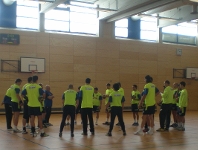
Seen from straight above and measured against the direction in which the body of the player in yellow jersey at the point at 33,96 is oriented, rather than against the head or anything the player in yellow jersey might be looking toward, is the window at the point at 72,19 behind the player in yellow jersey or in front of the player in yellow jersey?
in front

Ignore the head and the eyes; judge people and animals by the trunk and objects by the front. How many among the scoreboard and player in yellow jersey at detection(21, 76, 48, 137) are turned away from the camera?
1

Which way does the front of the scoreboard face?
toward the camera

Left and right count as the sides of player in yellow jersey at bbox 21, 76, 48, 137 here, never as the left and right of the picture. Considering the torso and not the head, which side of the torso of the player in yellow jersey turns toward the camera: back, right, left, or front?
back

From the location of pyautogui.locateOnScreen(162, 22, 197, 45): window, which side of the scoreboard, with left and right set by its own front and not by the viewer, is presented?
left

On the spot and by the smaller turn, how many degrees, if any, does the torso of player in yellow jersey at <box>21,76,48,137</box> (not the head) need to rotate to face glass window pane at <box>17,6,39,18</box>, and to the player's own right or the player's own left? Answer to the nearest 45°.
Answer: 0° — they already face it

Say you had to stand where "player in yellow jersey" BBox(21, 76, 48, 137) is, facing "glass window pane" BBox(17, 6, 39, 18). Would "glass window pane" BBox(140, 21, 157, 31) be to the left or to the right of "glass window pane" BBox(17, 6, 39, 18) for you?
right

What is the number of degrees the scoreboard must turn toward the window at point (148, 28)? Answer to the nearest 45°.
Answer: approximately 90° to its left

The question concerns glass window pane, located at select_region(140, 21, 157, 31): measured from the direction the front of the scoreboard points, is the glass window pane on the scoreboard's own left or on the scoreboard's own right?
on the scoreboard's own left

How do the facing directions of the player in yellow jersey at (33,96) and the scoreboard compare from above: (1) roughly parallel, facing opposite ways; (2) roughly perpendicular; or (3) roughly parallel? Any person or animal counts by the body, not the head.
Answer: roughly parallel, facing opposite ways

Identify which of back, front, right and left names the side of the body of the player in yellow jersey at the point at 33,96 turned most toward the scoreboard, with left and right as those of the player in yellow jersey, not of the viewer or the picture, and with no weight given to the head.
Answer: front

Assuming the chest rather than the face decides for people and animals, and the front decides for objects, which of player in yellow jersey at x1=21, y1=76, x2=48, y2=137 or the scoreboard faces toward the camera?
the scoreboard

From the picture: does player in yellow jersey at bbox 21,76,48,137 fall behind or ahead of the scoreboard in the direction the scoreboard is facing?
ahead
